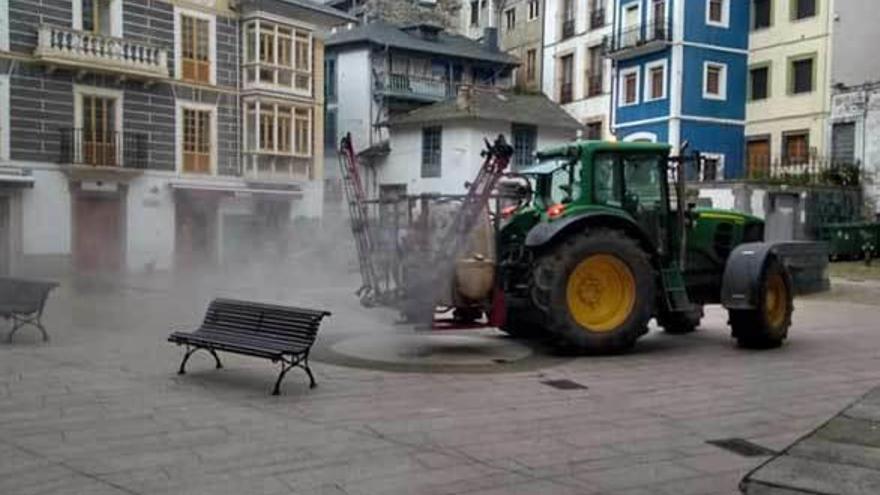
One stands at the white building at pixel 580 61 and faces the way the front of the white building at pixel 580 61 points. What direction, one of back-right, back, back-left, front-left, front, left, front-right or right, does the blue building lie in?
left

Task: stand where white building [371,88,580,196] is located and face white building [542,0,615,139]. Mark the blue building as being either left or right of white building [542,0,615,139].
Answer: right

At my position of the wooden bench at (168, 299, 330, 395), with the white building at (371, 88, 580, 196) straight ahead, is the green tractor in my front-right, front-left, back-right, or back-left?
front-right

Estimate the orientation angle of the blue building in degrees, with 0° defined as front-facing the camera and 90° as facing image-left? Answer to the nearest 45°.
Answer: approximately 45°

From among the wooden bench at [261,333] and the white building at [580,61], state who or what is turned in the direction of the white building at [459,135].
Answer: the white building at [580,61]

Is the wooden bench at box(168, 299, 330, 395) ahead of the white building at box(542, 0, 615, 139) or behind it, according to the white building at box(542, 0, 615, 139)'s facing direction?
ahead

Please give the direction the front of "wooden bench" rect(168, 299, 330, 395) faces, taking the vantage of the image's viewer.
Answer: facing the viewer and to the left of the viewer

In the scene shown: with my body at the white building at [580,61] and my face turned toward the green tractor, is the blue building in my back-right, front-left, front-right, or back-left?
front-left

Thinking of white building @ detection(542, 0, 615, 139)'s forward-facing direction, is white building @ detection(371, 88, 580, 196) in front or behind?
in front

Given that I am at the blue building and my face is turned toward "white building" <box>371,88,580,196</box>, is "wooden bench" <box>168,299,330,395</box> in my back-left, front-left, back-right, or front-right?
front-left

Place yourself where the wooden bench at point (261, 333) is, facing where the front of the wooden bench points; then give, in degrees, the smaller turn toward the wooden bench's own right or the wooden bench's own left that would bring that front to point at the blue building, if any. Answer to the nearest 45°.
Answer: approximately 180°
